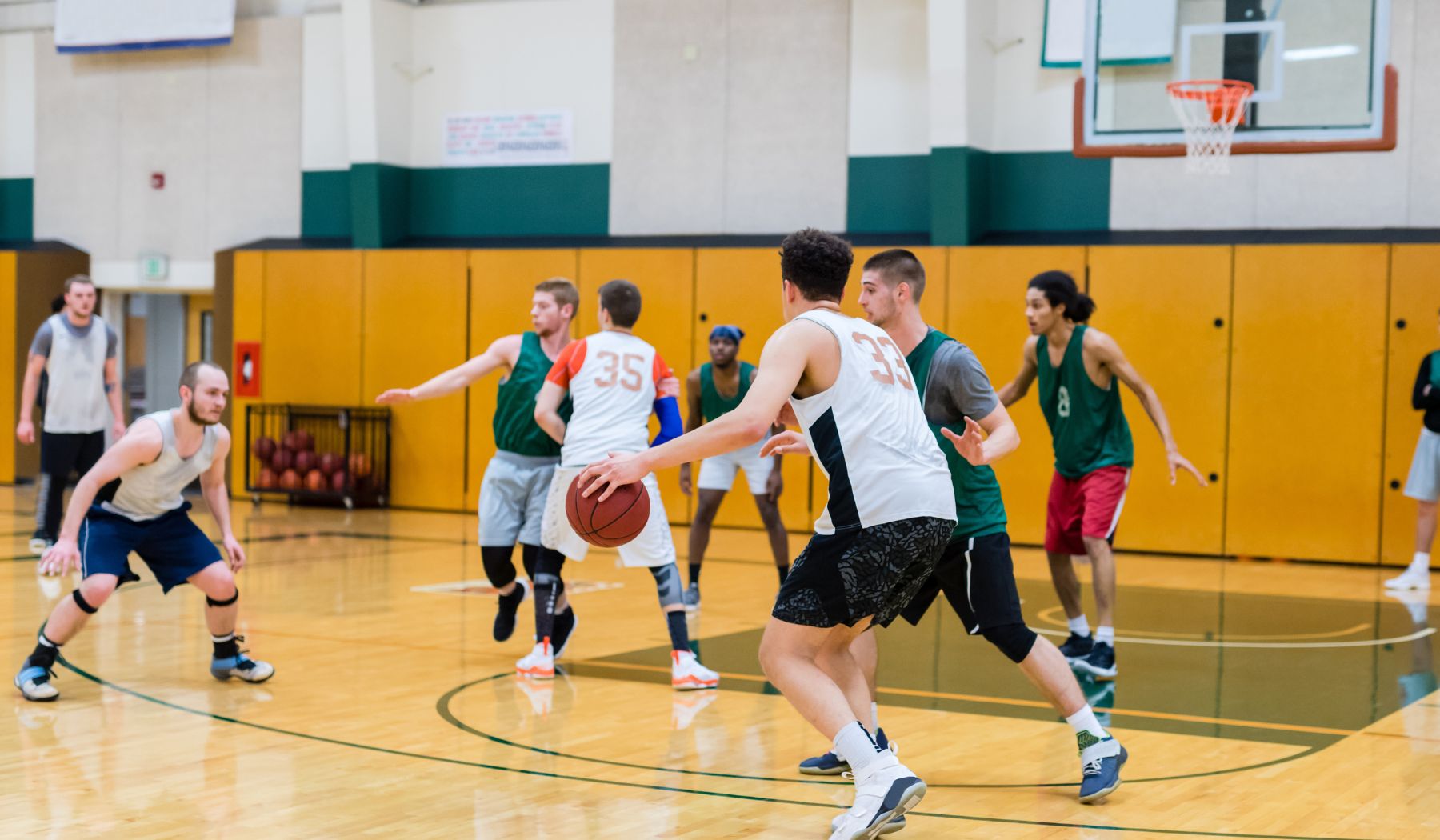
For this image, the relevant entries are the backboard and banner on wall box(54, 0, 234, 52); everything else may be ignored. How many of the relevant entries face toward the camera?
2

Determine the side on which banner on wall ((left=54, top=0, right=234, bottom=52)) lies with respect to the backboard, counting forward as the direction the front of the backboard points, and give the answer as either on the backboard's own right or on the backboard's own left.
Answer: on the backboard's own right

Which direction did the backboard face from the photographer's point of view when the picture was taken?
facing the viewer

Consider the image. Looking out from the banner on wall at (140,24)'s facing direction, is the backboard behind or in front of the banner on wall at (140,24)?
in front
